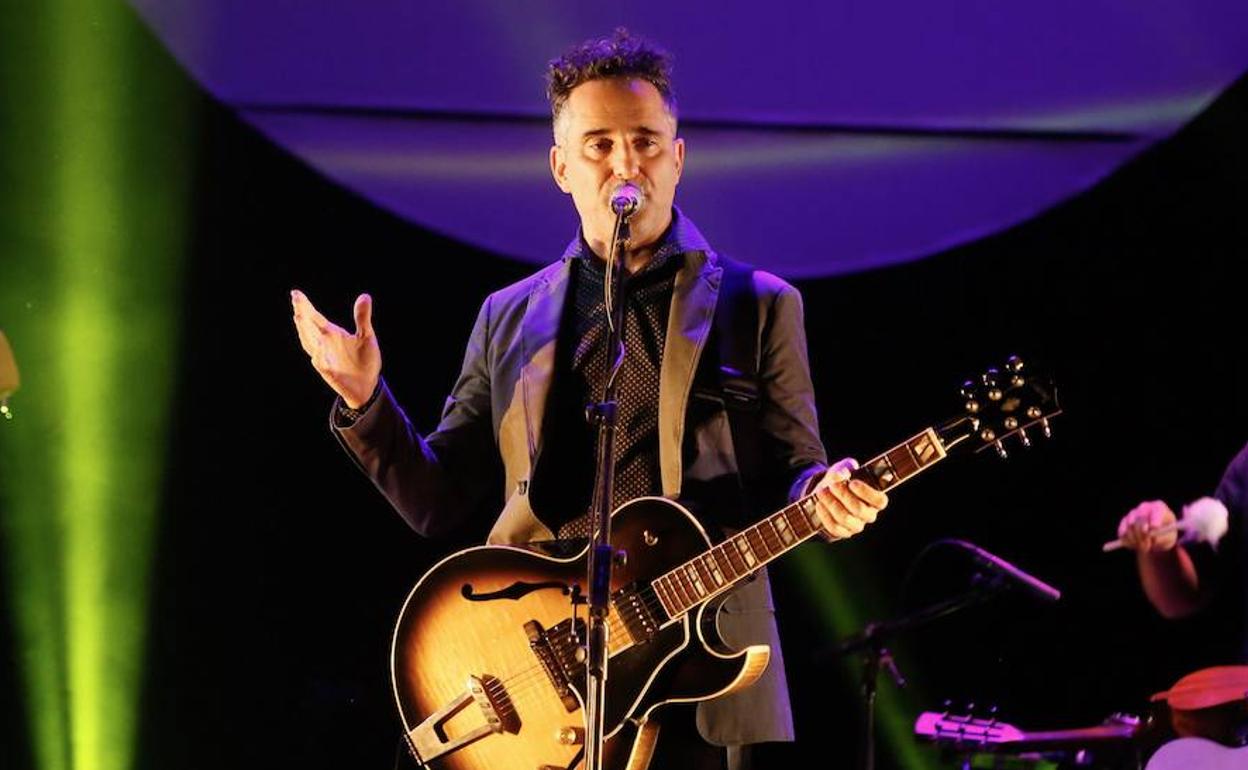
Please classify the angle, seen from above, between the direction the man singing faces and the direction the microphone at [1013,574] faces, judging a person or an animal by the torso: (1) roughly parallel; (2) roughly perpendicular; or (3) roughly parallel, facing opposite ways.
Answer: roughly perpendicular

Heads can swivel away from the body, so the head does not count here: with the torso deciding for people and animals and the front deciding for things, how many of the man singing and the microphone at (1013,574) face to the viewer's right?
1

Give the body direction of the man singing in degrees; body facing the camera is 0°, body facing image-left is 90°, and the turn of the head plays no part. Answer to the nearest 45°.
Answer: approximately 0°

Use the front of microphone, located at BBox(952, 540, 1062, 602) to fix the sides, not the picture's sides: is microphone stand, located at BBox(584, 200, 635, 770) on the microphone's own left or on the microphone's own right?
on the microphone's own right

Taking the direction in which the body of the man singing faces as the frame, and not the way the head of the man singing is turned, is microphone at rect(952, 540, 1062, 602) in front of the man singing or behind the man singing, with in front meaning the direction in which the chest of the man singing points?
behind

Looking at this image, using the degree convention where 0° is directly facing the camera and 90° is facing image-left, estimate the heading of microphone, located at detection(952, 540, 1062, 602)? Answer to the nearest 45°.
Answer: approximately 270°

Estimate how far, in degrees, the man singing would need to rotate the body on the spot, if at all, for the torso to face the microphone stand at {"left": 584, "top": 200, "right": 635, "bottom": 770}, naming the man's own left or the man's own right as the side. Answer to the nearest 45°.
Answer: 0° — they already face it
